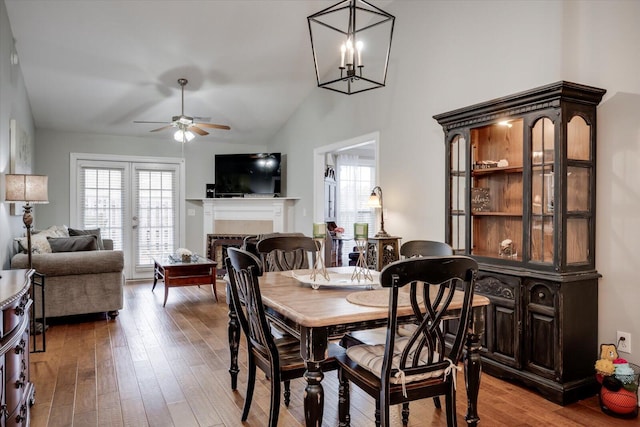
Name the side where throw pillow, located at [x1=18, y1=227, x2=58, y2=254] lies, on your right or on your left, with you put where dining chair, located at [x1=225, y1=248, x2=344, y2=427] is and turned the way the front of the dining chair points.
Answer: on your left

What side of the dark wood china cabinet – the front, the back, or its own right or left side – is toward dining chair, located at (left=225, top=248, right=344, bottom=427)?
front

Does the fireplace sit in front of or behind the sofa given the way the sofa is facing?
in front

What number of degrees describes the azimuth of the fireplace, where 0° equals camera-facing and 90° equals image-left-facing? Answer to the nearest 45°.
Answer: approximately 0°

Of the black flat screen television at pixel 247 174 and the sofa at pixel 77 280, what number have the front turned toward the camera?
1

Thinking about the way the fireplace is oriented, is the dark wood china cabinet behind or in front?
in front

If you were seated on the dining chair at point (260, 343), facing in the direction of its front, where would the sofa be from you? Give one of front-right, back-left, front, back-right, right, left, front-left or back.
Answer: left

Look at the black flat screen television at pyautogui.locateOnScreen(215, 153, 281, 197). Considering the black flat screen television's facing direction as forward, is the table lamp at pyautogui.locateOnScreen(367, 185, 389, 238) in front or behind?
in front

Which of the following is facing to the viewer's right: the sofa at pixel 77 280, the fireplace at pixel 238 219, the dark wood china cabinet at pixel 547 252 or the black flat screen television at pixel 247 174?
the sofa

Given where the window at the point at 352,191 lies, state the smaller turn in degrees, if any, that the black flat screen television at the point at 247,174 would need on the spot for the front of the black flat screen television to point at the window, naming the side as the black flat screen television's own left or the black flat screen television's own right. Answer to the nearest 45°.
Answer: approximately 90° to the black flat screen television's own left

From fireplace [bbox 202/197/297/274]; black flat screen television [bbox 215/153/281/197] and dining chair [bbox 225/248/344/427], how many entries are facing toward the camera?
2

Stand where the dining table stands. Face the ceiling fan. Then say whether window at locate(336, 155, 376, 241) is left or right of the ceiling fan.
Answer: right

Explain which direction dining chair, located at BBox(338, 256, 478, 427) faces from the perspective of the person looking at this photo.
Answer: facing away from the viewer and to the left of the viewer

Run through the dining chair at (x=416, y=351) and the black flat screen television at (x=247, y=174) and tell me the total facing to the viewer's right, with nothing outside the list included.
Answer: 0

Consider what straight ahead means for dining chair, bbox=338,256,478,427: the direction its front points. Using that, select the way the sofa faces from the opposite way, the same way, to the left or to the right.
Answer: to the right

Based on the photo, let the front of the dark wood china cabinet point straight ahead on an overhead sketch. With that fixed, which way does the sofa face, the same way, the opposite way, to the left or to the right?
the opposite way

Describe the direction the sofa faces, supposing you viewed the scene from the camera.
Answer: facing to the right of the viewer
